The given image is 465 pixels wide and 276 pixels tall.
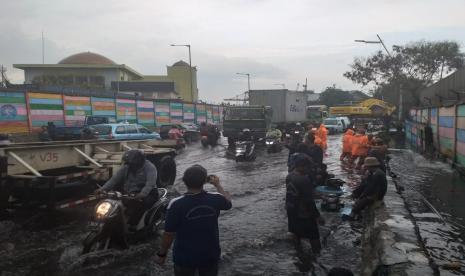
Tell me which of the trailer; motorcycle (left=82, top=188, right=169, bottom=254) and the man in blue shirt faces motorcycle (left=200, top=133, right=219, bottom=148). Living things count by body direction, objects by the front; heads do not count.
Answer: the man in blue shirt

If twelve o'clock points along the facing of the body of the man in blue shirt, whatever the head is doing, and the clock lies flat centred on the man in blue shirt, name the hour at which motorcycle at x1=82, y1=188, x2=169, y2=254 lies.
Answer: The motorcycle is roughly at 11 o'clock from the man in blue shirt.

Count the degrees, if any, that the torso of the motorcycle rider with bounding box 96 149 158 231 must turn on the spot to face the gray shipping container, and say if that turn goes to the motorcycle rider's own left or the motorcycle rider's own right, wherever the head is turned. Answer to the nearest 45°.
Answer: approximately 180°

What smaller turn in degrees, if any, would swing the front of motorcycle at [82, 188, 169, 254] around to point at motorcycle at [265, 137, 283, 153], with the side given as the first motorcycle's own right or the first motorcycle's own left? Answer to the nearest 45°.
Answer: approximately 180°

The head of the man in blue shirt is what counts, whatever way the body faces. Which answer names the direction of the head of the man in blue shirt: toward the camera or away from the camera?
away from the camera

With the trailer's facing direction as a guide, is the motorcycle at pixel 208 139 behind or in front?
behind

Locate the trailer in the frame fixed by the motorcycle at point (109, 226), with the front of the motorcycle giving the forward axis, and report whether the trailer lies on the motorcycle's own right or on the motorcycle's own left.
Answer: on the motorcycle's own right

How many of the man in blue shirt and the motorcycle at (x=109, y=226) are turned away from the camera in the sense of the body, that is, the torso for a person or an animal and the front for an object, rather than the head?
1

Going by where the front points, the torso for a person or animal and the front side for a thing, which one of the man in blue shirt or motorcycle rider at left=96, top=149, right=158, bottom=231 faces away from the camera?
the man in blue shirt

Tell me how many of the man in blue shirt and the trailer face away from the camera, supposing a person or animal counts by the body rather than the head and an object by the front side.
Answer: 1

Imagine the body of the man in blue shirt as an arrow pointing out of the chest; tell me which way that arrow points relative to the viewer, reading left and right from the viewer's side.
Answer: facing away from the viewer

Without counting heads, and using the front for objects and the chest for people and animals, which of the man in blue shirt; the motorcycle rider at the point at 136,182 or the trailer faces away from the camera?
the man in blue shirt

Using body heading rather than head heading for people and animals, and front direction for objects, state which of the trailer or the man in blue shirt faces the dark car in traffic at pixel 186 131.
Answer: the man in blue shirt

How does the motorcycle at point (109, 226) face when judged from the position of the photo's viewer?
facing the viewer and to the left of the viewer

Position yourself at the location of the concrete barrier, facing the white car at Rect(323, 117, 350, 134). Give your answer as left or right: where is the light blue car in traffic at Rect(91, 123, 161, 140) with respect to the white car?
left
